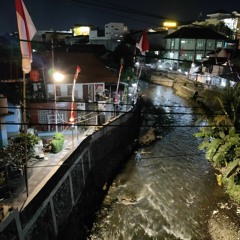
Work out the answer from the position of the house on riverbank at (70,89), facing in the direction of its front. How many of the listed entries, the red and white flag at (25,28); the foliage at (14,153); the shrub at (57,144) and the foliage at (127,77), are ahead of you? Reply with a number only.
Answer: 3

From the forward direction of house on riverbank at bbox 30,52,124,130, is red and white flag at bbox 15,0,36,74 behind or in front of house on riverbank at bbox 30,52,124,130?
in front

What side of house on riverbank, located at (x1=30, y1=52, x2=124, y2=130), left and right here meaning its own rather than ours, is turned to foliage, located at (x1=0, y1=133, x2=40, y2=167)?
front

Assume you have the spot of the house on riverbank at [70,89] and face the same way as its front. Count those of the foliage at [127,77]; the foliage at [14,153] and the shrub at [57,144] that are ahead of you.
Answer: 2

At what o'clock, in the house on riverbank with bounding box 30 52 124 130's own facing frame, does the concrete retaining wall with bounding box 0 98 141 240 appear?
The concrete retaining wall is roughly at 12 o'clock from the house on riverbank.

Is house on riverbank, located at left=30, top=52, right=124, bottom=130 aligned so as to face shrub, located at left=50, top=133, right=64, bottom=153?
yes

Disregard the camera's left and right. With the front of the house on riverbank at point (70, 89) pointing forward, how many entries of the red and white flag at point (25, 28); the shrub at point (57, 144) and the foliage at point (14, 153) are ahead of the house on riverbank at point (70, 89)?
3

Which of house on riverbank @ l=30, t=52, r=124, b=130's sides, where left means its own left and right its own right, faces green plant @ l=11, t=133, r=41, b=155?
front

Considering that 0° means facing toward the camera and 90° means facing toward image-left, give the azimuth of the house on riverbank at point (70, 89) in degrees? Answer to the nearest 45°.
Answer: approximately 0°
